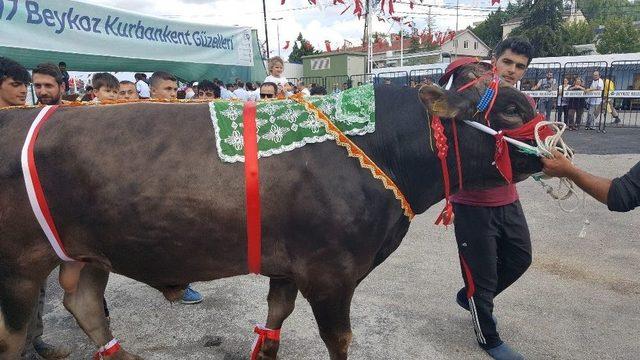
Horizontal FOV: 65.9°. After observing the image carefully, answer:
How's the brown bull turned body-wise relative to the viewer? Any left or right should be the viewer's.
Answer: facing to the right of the viewer

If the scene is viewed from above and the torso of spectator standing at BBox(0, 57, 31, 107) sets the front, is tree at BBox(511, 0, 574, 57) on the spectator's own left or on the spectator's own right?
on the spectator's own left

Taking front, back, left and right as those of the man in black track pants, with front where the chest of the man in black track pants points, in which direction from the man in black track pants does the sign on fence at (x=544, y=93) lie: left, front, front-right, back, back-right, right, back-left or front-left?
back-left

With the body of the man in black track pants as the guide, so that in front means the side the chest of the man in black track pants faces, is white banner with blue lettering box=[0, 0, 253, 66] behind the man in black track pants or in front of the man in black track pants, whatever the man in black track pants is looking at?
behind

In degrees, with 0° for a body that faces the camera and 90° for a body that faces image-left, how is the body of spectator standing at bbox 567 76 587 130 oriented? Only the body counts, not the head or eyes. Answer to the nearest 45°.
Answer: approximately 0°

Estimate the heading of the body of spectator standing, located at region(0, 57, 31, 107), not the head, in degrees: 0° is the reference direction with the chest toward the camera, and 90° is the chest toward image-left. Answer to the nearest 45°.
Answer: approximately 315°

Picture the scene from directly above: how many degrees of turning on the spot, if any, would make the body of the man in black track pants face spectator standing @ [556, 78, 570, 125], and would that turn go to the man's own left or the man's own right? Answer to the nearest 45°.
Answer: approximately 135° to the man's own left

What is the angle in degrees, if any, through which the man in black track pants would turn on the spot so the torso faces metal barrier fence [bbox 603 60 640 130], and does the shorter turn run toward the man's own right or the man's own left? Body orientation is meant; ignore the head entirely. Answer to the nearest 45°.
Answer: approximately 135° to the man's own left
